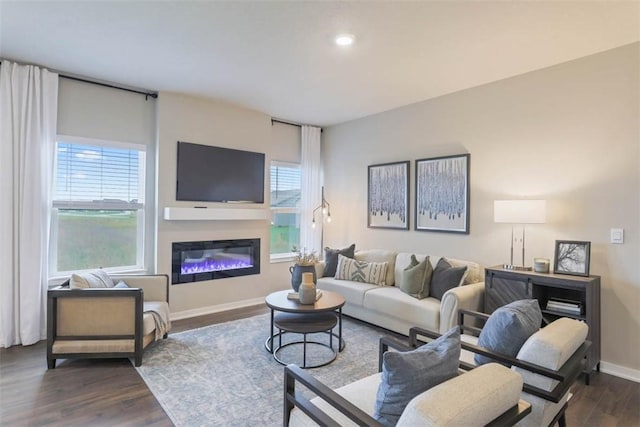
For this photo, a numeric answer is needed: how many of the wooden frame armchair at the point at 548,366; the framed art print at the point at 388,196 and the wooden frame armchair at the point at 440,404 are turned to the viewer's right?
0

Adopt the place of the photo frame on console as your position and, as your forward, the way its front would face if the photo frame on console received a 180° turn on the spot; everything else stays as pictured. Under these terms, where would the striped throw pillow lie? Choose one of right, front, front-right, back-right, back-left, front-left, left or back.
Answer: left

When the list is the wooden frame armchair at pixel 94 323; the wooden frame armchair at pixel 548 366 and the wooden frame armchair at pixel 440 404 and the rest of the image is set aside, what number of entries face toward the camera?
0

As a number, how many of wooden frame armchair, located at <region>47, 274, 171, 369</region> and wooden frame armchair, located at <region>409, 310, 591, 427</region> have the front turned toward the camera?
0

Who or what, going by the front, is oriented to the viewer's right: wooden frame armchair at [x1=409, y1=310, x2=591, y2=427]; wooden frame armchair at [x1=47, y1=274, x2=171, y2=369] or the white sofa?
wooden frame armchair at [x1=47, y1=274, x2=171, y2=369]

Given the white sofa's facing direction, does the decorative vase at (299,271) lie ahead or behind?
ahead

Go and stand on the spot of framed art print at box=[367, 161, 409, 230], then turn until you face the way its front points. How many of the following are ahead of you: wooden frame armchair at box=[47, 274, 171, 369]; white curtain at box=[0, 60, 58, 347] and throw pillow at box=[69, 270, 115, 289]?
3

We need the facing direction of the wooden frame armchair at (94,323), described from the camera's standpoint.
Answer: facing to the right of the viewer

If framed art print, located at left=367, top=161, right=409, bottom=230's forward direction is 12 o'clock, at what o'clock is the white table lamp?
The white table lamp is roughly at 9 o'clock from the framed art print.

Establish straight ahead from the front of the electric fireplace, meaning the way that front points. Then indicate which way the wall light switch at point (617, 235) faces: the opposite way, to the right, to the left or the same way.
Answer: to the right

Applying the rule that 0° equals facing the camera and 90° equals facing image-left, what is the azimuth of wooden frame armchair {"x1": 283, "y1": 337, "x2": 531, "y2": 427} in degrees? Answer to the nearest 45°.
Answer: approximately 135°

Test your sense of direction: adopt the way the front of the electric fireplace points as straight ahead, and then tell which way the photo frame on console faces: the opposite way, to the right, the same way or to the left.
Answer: to the right

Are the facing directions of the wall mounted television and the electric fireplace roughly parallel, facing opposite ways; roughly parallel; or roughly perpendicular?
roughly parallel

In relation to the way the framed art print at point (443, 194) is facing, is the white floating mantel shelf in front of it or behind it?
in front

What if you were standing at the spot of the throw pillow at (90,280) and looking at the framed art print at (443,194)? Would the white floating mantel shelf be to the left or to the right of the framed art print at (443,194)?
left
